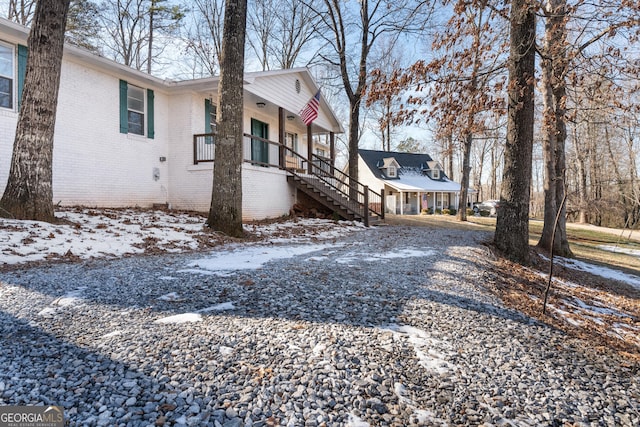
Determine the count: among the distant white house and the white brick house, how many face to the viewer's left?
0

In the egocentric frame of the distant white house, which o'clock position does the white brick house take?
The white brick house is roughly at 2 o'clock from the distant white house.

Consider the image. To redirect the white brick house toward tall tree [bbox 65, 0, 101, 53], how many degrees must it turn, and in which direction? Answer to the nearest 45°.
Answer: approximately 135° to its left

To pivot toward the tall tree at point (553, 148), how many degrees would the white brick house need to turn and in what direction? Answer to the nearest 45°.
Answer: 0° — it already faces it

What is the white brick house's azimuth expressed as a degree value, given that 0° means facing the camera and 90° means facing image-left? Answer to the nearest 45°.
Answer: approximately 315°

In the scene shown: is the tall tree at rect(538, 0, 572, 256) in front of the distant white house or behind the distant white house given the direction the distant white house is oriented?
in front

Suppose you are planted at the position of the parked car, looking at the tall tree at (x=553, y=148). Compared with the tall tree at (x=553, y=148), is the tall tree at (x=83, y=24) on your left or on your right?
right

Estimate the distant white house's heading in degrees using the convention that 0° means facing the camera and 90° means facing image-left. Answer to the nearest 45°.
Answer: approximately 315°

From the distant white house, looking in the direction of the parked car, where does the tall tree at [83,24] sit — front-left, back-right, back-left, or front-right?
back-right

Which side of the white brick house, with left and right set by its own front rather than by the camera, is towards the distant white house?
left

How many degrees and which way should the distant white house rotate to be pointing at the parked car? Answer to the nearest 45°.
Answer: approximately 90° to its left
